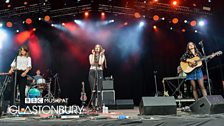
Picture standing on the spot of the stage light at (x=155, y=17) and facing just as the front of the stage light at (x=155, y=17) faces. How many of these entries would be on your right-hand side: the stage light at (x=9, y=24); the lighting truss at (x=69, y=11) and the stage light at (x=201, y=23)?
2

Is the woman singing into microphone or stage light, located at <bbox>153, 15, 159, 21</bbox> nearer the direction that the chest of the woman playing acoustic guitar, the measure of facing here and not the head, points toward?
the woman singing into microphone

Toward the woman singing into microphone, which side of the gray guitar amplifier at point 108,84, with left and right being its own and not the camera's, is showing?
front

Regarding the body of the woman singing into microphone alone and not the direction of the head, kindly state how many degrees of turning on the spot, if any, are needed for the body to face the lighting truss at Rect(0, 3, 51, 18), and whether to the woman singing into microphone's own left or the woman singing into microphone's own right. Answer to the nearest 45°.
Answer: approximately 135° to the woman singing into microphone's own right

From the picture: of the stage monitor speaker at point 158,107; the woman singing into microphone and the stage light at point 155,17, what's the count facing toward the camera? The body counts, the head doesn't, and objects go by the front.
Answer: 2

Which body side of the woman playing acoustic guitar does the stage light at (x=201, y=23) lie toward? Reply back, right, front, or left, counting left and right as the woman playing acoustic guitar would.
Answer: back

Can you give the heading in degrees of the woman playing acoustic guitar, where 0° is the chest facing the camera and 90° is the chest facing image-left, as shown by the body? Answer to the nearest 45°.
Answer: approximately 0°
